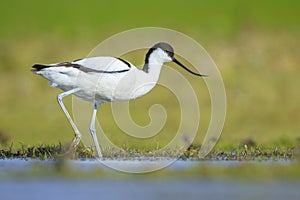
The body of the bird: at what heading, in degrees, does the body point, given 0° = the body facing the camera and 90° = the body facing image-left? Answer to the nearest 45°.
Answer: approximately 270°
